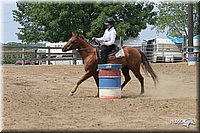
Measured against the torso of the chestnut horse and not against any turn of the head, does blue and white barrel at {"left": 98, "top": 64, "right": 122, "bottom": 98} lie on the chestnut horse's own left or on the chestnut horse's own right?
on the chestnut horse's own left

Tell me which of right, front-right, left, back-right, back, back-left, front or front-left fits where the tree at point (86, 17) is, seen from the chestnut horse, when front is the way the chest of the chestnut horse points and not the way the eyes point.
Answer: right

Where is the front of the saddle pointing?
to the viewer's left

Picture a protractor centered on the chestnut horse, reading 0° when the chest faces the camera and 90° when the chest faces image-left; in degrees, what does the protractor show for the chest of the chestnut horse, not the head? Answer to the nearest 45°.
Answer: approximately 90°

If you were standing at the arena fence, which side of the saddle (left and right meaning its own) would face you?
right
